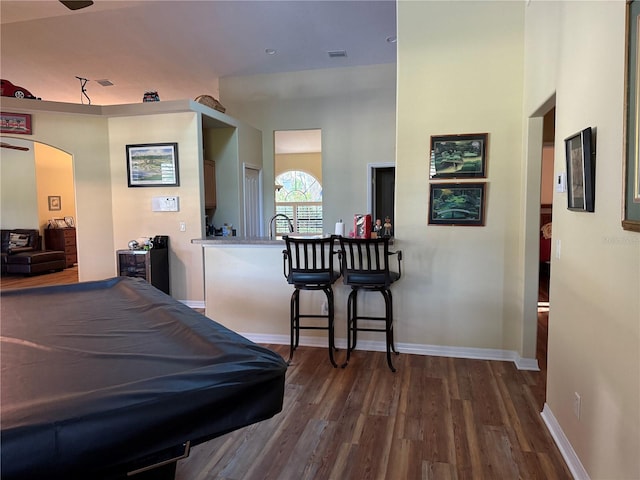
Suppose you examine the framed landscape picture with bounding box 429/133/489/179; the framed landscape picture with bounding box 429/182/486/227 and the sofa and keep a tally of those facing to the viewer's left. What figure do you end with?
0

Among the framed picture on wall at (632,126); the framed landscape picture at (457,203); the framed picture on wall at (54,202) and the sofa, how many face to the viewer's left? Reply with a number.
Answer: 1

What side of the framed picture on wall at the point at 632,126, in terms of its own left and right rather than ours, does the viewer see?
left

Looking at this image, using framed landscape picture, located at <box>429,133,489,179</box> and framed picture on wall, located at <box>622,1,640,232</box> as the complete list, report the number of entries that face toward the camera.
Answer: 1

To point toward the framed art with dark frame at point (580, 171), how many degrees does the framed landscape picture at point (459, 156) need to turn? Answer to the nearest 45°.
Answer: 0° — it already faces it

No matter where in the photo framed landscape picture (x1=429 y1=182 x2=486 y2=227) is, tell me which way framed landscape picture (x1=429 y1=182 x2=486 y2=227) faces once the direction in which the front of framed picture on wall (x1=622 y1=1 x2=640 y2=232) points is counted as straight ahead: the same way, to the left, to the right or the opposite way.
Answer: to the left

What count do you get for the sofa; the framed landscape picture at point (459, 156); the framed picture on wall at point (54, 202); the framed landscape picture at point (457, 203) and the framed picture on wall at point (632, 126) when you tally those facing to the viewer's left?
1

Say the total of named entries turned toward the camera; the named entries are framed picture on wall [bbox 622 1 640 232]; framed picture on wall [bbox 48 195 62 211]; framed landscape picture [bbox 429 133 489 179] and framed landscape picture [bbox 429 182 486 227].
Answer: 3

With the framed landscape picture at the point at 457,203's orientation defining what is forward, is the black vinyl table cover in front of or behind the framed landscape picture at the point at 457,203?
in front

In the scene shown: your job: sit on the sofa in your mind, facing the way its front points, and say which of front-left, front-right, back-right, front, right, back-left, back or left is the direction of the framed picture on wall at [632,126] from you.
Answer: front-right

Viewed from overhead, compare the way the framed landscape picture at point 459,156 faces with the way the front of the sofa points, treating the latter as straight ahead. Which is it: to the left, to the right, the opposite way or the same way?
to the right

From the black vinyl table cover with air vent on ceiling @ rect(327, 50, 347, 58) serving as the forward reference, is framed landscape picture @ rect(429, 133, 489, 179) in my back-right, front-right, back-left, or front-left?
front-right

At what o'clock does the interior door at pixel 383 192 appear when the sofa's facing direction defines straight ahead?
The interior door is roughly at 12 o'clock from the sofa.

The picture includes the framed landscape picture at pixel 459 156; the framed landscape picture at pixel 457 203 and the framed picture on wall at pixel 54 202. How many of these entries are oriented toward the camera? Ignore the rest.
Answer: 3

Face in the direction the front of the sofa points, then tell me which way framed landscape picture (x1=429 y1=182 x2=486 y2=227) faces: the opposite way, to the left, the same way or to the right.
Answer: to the right

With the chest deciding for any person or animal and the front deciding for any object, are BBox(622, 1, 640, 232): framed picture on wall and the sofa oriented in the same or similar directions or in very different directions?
very different directions

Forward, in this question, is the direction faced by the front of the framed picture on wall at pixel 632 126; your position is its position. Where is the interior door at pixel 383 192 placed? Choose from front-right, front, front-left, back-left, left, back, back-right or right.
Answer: front-right

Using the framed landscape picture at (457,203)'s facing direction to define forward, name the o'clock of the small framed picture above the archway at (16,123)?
The small framed picture above the archway is roughly at 3 o'clock from the framed landscape picture.

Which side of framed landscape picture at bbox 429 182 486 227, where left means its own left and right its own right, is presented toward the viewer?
front
